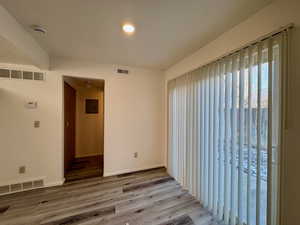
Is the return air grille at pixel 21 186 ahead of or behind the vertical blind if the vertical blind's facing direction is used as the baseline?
ahead

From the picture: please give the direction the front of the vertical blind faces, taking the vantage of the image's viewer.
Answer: facing the viewer and to the left of the viewer

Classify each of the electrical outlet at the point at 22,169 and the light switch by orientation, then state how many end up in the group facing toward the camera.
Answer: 2

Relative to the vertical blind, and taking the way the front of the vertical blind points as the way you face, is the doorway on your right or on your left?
on your right

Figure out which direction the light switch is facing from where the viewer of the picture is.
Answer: facing the viewer

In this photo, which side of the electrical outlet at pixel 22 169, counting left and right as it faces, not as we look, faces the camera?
front

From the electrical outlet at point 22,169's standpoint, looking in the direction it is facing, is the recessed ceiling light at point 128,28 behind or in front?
in front
